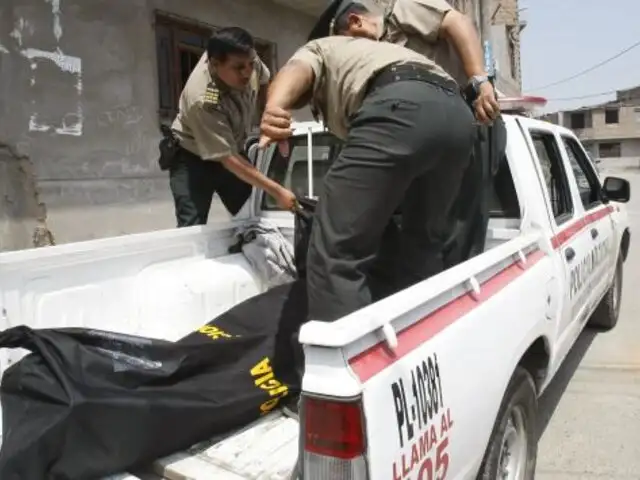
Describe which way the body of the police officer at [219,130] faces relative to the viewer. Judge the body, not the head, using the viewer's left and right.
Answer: facing the viewer and to the right of the viewer

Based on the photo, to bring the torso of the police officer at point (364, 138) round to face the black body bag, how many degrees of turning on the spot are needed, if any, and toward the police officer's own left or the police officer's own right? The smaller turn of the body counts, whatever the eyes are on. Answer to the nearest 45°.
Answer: approximately 90° to the police officer's own left

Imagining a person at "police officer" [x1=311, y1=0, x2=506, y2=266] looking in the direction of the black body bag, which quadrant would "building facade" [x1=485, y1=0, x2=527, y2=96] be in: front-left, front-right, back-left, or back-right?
back-right

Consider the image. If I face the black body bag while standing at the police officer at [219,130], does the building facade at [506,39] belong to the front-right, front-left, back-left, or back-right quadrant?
back-left

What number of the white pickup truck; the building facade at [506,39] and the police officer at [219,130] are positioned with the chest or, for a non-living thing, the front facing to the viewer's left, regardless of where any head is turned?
0

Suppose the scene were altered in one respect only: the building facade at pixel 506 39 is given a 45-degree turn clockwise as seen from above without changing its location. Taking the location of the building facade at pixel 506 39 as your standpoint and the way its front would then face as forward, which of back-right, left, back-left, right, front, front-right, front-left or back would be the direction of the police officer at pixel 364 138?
front

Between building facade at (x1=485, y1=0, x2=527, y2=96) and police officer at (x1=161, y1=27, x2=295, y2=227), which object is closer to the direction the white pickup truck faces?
the building facade

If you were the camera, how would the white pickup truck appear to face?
facing away from the viewer and to the right of the viewer

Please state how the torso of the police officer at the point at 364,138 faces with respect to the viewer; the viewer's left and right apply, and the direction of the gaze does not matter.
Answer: facing away from the viewer and to the left of the viewer

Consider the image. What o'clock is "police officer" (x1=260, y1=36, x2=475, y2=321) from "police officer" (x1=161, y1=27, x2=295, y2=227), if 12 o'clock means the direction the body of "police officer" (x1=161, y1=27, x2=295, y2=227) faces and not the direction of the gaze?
"police officer" (x1=260, y1=36, x2=475, y2=321) is roughly at 1 o'clock from "police officer" (x1=161, y1=27, x2=295, y2=227).

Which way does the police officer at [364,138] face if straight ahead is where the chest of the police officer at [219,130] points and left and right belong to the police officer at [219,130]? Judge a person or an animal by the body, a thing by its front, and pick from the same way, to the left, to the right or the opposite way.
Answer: the opposite way

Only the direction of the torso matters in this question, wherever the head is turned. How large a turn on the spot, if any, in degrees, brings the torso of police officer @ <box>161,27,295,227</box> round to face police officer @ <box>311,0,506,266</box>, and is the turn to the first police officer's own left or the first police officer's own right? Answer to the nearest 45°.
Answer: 0° — they already face them

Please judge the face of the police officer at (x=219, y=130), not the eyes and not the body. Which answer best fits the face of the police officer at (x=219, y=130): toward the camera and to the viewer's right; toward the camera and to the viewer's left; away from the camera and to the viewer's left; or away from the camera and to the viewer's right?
toward the camera and to the viewer's right
